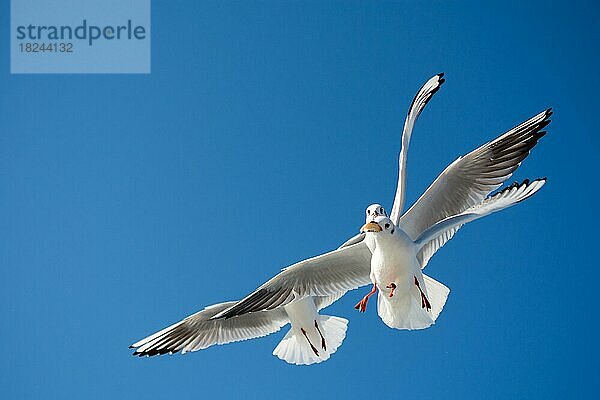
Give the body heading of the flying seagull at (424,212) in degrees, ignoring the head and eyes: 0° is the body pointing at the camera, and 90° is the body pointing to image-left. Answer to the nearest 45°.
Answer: approximately 45°

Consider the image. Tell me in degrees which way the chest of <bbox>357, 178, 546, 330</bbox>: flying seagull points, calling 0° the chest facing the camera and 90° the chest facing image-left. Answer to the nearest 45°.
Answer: approximately 45°

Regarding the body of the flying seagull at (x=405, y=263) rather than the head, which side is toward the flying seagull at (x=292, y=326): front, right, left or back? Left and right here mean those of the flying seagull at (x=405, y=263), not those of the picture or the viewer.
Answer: right

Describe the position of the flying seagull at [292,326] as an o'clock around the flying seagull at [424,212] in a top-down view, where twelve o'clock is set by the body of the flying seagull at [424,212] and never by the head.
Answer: the flying seagull at [292,326] is roughly at 3 o'clock from the flying seagull at [424,212].
